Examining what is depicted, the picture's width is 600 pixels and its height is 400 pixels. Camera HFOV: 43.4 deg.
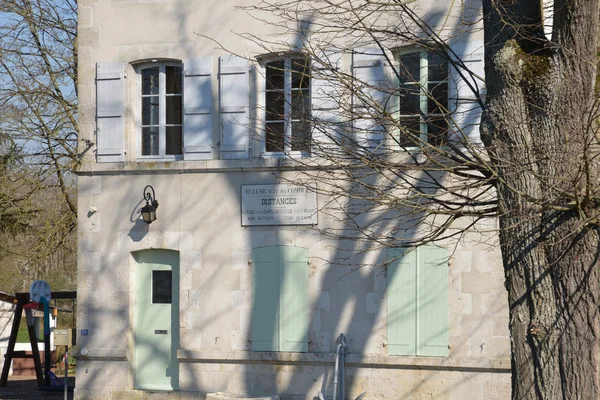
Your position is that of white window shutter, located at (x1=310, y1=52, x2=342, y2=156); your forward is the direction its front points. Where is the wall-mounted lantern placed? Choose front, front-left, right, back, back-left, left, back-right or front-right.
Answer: back-right

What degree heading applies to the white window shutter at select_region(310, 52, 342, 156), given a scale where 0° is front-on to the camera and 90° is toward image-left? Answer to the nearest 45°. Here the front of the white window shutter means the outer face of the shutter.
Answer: approximately 0°

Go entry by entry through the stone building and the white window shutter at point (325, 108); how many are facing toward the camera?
2

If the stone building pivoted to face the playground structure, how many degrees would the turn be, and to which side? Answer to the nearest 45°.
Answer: approximately 135° to its right

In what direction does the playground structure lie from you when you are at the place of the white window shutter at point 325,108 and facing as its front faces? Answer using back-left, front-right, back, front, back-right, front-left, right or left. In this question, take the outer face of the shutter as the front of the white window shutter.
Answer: back-right

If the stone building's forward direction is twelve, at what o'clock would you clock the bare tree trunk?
The bare tree trunk is roughly at 11 o'clock from the stone building.

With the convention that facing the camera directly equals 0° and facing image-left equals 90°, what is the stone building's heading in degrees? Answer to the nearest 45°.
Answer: approximately 0°
